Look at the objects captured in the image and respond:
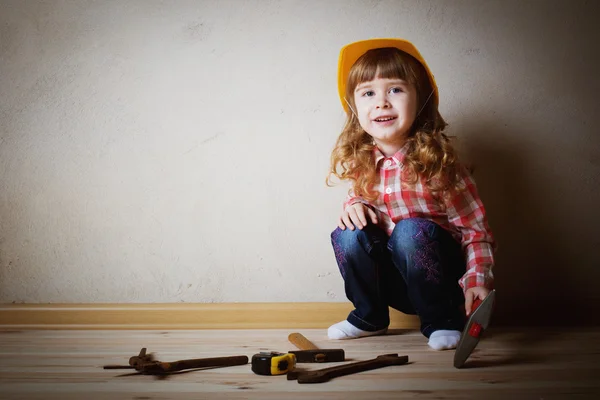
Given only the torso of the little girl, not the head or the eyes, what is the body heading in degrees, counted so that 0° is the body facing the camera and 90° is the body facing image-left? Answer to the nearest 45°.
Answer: approximately 45°
